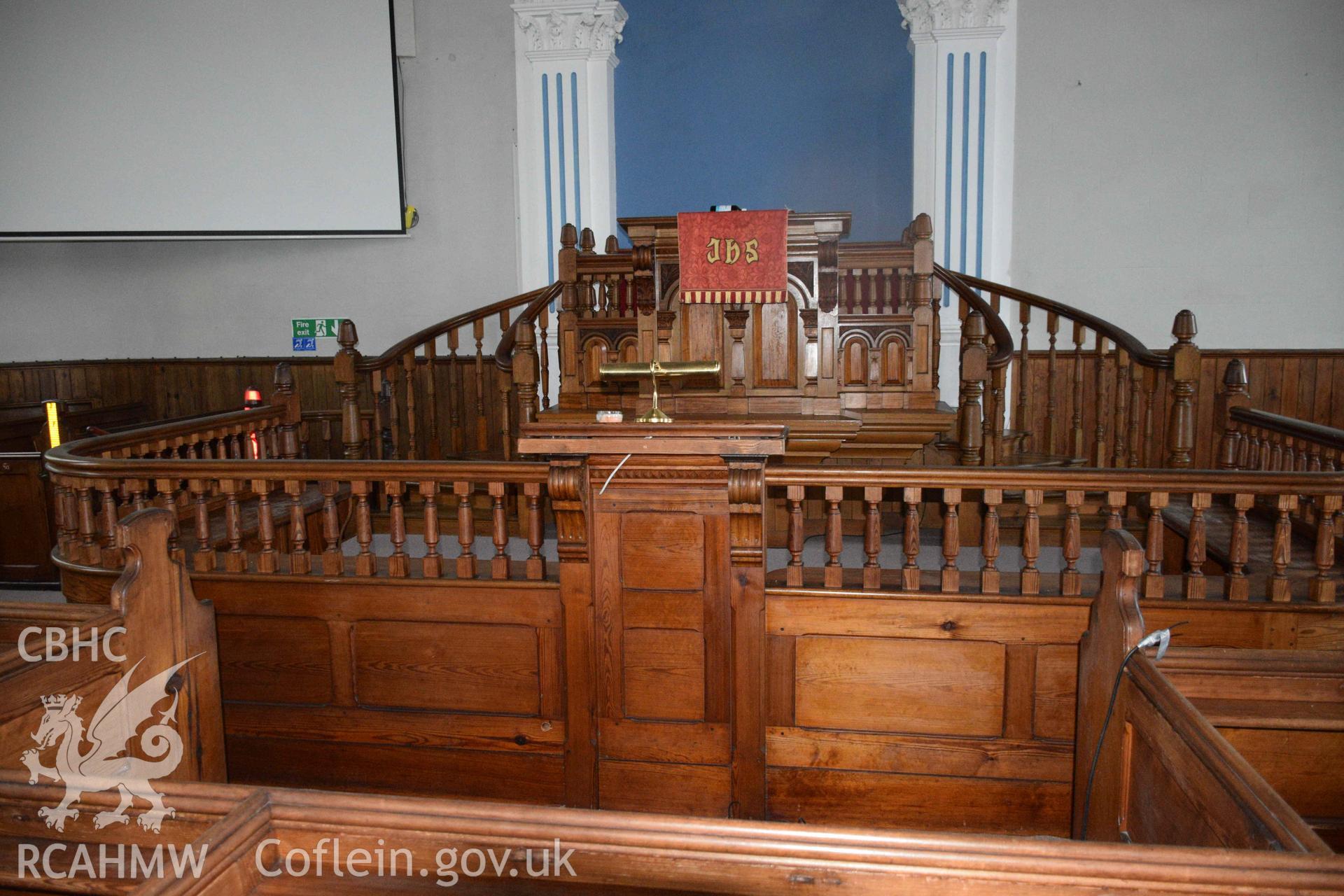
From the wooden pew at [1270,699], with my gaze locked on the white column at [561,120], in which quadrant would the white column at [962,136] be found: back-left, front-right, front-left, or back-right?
front-right

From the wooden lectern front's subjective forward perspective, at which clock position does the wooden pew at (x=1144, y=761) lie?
The wooden pew is roughly at 11 o'clock from the wooden lectern front.

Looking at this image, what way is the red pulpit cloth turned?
toward the camera

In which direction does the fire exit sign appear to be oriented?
toward the camera

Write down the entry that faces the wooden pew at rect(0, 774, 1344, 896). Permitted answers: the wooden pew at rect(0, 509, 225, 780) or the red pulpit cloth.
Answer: the red pulpit cloth

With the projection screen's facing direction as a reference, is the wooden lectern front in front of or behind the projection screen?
in front

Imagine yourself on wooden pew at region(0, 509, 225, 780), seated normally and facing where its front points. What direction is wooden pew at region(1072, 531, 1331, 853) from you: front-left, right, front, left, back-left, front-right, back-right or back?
right

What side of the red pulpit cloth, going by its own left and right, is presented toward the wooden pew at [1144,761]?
front

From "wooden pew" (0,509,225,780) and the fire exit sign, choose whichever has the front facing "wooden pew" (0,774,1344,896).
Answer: the fire exit sign

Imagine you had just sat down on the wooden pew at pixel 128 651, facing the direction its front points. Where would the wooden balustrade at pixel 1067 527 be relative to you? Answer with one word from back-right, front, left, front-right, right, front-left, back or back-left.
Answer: front-right

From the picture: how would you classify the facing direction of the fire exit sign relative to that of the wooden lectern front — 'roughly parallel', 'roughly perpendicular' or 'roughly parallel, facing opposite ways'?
roughly parallel

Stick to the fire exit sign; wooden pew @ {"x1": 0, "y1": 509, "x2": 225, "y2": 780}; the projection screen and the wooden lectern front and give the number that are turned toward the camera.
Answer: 3

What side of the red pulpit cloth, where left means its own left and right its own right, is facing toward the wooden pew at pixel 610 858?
front
